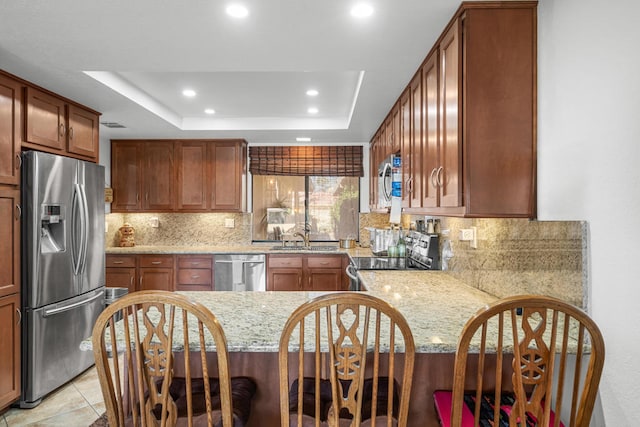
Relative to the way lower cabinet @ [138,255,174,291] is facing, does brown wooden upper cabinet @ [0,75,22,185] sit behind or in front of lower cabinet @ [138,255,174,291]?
in front

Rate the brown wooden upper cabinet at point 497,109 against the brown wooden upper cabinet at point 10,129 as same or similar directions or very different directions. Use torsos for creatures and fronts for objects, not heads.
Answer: very different directions

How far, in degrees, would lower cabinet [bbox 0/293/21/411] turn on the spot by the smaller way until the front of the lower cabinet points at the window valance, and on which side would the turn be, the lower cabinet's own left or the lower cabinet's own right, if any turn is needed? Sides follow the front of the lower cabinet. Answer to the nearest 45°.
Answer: approximately 45° to the lower cabinet's own left

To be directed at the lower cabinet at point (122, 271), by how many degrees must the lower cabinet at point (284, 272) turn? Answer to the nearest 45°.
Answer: approximately 90° to its right

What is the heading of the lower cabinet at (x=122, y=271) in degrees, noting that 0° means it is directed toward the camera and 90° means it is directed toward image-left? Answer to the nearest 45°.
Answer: approximately 0°

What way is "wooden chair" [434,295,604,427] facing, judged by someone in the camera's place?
facing away from the viewer and to the left of the viewer

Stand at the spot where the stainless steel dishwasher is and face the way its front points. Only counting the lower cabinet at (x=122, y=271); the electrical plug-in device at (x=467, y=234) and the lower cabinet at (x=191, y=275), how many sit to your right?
2

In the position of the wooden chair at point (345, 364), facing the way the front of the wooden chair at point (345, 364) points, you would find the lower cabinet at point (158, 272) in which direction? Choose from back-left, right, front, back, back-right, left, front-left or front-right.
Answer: front-left

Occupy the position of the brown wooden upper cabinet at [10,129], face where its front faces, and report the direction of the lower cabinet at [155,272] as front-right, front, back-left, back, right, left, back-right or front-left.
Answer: left

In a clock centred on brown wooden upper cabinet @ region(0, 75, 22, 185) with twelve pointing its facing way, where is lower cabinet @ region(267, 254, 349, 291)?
The lower cabinet is roughly at 10 o'clock from the brown wooden upper cabinet.

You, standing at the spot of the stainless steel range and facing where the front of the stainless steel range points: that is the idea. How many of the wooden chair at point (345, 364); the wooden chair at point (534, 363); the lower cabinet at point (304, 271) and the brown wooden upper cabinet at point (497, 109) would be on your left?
3

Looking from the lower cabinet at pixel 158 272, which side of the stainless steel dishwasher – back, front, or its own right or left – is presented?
right

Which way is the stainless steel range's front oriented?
to the viewer's left

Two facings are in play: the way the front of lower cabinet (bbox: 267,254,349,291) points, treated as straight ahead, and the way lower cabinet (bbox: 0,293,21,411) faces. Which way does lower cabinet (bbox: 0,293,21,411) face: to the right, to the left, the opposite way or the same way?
to the left

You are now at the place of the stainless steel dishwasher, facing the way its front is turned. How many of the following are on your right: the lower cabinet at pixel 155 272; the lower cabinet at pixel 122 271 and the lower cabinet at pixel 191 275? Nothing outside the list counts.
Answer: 3

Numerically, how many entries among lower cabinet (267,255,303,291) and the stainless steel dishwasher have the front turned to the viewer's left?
0

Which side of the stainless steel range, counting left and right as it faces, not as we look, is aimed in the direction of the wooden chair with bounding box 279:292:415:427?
left

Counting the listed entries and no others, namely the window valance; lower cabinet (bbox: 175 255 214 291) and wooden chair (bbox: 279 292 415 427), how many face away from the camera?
1
